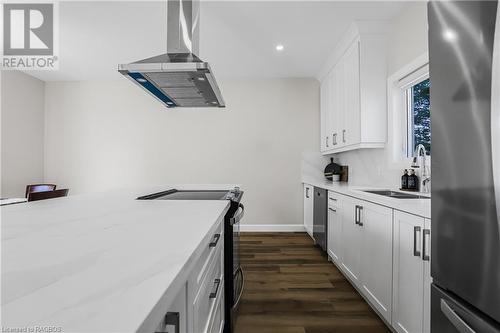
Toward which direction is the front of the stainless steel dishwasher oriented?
to the viewer's left

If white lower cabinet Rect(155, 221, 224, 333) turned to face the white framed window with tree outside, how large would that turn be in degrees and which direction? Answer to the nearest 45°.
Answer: approximately 45° to its left

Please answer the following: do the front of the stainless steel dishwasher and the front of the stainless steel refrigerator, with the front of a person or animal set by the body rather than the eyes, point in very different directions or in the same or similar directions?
same or similar directions

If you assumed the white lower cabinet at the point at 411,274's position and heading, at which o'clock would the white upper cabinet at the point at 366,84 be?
The white upper cabinet is roughly at 4 o'clock from the white lower cabinet.

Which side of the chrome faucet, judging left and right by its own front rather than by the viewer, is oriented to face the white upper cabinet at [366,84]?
right

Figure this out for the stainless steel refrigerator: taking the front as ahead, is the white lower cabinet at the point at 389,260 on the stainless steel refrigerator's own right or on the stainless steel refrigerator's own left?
on the stainless steel refrigerator's own right

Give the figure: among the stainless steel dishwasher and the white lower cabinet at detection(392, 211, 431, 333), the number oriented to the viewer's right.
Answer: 0

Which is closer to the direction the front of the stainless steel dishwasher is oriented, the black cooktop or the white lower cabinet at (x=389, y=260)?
the black cooktop

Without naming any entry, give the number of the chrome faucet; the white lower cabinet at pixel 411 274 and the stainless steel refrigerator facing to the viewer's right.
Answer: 0

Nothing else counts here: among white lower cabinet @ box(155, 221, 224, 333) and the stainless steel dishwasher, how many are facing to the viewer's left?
1

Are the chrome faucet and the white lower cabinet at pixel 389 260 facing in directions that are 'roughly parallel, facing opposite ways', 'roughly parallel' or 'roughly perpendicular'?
roughly parallel

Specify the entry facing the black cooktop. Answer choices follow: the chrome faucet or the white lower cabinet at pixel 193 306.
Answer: the chrome faucet

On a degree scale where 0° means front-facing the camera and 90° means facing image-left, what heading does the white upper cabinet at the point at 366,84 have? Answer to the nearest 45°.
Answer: approximately 90°

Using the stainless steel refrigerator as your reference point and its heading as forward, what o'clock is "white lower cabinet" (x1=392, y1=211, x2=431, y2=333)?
The white lower cabinet is roughly at 4 o'clock from the stainless steel refrigerator.

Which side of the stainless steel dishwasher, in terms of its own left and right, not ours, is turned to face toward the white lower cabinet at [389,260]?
left

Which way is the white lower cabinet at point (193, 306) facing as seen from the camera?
to the viewer's right
